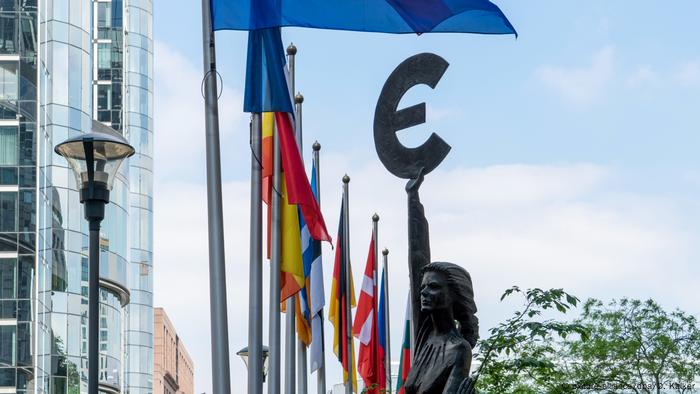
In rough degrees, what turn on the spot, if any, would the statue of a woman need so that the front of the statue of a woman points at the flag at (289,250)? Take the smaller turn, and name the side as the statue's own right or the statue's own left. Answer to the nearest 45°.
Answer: approximately 135° to the statue's own right

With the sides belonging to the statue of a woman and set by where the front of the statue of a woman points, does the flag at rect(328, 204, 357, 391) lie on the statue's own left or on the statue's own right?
on the statue's own right

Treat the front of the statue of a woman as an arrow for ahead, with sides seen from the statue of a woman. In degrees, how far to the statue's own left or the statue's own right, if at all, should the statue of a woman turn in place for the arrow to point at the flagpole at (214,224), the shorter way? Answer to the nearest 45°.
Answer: approximately 90° to the statue's own right

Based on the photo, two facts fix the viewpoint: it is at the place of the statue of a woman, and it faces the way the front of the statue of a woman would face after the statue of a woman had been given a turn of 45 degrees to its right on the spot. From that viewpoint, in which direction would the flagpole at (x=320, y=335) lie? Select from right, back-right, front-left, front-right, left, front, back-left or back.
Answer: right

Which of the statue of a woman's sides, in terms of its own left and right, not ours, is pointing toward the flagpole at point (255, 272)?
right

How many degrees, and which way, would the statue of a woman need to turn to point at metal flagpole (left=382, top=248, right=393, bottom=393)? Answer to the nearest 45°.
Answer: approximately 135° to its right

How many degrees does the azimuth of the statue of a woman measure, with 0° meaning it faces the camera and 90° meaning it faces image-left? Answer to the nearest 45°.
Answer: approximately 45°

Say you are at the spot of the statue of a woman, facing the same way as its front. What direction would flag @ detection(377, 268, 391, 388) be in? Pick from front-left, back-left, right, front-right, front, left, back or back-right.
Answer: back-right

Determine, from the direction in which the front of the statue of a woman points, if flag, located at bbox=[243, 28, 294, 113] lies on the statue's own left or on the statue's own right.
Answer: on the statue's own right

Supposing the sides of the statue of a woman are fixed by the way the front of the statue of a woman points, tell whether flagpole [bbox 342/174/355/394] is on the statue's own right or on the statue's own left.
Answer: on the statue's own right
